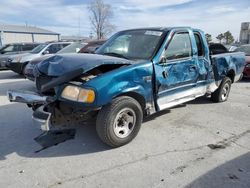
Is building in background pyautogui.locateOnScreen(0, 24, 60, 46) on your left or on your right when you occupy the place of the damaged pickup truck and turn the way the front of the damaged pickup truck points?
on your right

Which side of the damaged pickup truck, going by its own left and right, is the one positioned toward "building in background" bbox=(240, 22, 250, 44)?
back

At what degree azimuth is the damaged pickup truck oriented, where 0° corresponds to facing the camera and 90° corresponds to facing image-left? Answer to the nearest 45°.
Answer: approximately 45°
